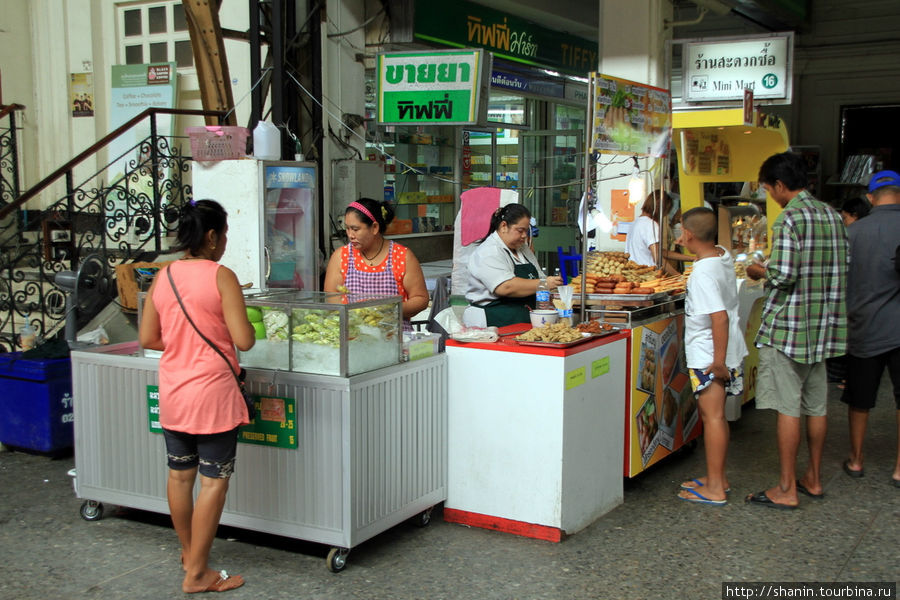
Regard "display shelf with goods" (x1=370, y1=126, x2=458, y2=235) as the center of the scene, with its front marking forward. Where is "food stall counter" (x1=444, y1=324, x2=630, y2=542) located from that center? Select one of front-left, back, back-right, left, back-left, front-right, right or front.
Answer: front

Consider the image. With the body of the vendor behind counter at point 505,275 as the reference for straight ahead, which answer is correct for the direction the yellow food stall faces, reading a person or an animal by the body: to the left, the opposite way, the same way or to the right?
the same way

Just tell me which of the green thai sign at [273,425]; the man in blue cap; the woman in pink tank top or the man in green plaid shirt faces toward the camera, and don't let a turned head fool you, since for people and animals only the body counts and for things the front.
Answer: the green thai sign

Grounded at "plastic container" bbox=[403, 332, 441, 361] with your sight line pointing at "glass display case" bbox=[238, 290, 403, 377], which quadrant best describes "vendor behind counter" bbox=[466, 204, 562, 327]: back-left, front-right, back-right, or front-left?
back-right

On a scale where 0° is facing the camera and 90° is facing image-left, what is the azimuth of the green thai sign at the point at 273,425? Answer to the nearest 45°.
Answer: approximately 0°

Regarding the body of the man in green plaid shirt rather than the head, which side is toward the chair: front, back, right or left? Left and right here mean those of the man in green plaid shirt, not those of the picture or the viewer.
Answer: front

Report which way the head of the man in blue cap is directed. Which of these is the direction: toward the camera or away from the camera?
away from the camera

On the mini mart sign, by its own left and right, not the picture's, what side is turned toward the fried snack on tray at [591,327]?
front

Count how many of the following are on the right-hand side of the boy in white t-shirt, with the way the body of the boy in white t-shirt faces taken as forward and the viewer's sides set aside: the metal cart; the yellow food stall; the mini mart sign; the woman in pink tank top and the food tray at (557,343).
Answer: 2

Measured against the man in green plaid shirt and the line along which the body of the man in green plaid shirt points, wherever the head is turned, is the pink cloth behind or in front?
in front

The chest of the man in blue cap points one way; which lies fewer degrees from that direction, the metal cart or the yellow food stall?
the yellow food stall

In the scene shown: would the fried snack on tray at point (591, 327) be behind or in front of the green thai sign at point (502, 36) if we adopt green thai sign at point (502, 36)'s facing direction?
in front

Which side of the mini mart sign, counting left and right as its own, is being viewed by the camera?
front

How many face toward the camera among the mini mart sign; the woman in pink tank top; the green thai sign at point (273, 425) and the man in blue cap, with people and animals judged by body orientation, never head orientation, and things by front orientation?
2

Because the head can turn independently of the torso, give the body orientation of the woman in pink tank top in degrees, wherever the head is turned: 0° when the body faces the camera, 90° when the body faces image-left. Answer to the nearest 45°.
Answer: approximately 225°

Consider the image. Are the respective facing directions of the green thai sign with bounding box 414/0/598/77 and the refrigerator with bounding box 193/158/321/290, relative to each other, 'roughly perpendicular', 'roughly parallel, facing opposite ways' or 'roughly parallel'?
roughly parallel

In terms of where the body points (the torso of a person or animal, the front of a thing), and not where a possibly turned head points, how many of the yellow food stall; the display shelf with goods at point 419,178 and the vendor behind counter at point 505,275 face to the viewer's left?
0

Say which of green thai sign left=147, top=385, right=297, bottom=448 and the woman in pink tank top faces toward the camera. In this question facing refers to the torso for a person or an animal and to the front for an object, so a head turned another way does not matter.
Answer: the green thai sign

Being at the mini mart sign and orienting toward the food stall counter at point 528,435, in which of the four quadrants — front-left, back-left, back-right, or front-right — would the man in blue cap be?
front-left

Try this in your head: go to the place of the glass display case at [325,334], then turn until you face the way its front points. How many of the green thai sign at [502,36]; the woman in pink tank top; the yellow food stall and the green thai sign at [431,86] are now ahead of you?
1
